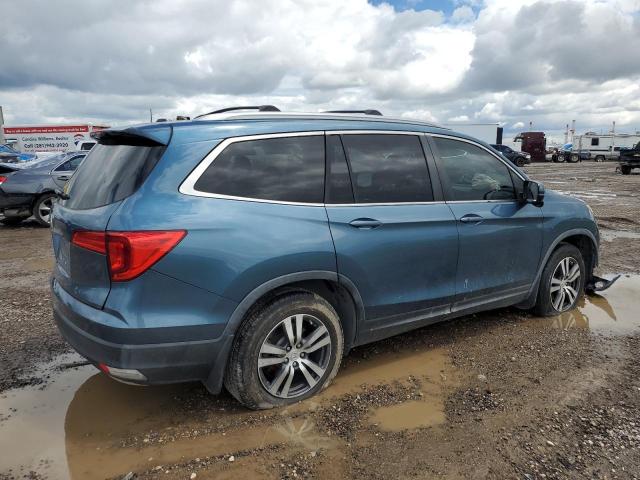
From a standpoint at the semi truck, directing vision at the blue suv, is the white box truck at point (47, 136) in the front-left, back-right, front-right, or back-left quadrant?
front-right

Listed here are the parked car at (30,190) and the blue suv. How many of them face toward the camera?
0

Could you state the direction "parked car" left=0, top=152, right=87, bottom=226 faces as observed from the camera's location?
facing away from the viewer and to the right of the viewer

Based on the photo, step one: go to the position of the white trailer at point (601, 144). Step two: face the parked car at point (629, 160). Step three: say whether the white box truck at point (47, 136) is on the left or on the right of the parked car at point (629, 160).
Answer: right

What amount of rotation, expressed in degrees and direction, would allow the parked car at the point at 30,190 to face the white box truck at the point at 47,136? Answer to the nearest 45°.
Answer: approximately 45° to its left

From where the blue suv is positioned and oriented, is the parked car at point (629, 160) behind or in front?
in front

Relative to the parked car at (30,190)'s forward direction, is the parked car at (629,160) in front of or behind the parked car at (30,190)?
in front

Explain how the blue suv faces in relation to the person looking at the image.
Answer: facing away from the viewer and to the right of the viewer

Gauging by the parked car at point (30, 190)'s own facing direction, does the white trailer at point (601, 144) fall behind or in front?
in front
